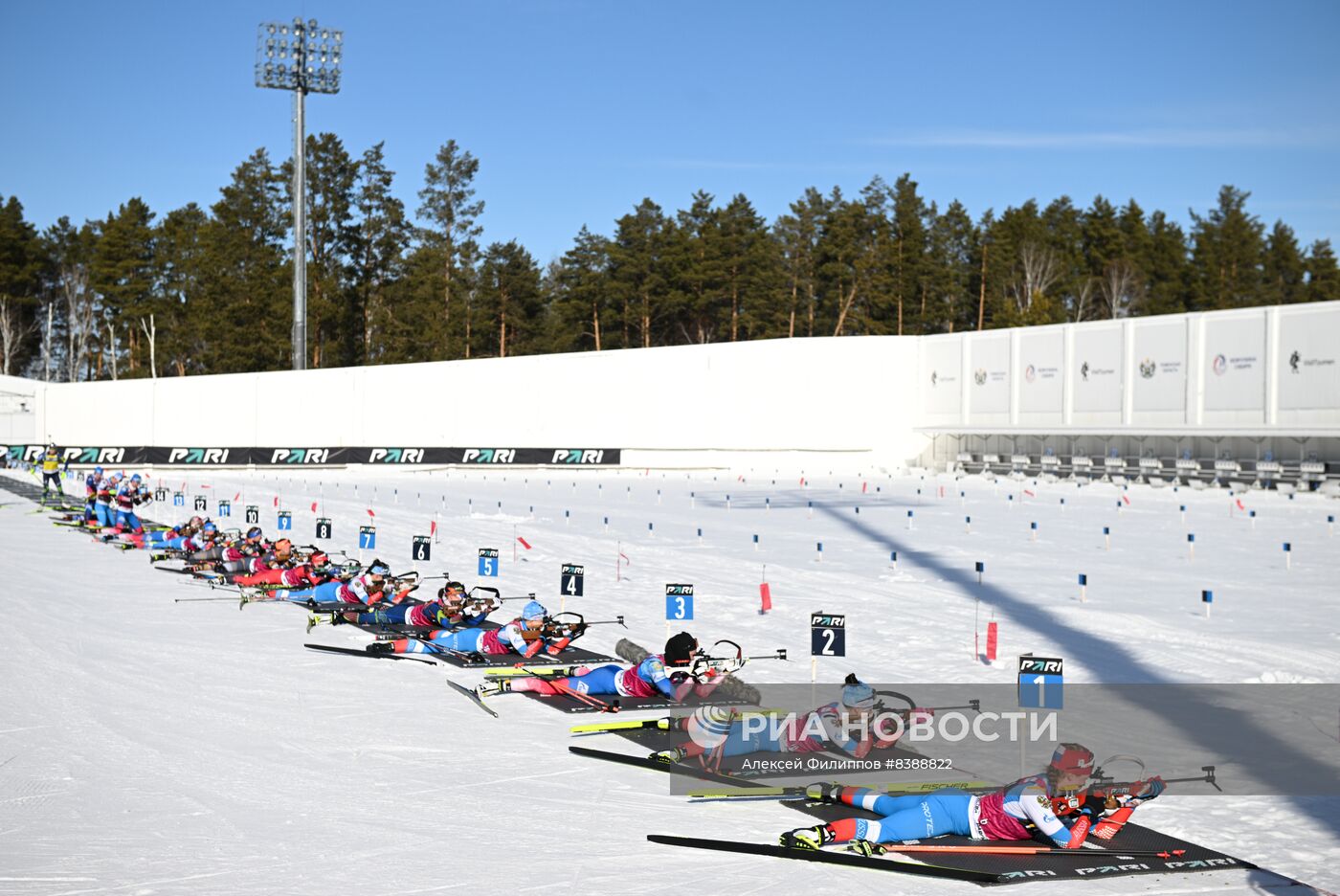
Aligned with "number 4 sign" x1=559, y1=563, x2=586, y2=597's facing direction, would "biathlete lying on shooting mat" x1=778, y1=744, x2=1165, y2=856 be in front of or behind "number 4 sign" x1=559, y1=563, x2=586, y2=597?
in front

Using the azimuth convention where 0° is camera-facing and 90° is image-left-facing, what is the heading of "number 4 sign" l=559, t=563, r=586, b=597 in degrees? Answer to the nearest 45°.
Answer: approximately 0°

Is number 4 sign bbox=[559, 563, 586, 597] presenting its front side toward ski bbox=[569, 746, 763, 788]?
yes

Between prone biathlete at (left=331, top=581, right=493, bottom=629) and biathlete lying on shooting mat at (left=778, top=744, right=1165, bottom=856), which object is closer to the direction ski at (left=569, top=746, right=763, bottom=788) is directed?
the prone biathlete

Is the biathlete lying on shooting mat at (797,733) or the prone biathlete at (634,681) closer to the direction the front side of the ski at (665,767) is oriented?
the prone biathlete
